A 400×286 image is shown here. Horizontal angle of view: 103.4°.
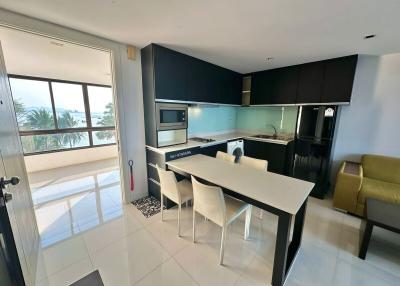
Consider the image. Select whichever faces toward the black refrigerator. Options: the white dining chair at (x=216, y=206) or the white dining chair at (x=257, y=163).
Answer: the white dining chair at (x=216, y=206)

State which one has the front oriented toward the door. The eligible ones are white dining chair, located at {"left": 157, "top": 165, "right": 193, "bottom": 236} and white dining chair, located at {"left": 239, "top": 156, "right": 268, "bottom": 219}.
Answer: white dining chair, located at {"left": 239, "top": 156, "right": 268, "bottom": 219}

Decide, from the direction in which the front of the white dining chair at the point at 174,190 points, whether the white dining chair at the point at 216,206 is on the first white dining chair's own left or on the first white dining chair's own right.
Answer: on the first white dining chair's own right

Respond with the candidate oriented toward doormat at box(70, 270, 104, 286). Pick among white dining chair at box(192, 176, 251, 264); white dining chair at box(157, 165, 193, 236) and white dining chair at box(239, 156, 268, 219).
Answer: white dining chair at box(239, 156, 268, 219)

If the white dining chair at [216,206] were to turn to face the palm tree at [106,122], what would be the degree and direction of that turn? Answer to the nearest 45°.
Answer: approximately 90° to its left

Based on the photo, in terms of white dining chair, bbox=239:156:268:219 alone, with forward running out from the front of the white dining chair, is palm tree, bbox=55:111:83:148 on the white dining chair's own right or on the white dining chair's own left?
on the white dining chair's own right

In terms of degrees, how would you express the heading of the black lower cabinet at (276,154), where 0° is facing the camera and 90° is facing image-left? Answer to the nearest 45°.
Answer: approximately 45°

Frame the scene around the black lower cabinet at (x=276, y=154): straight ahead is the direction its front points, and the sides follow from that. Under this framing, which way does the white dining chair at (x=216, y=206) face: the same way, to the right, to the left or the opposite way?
the opposite way

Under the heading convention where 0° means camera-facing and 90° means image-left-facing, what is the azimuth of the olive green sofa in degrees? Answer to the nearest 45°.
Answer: approximately 45°

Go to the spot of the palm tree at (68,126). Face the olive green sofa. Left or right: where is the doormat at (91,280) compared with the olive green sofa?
right

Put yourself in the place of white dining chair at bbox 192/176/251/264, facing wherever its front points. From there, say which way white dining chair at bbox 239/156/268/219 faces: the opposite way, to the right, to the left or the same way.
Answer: the opposite way
